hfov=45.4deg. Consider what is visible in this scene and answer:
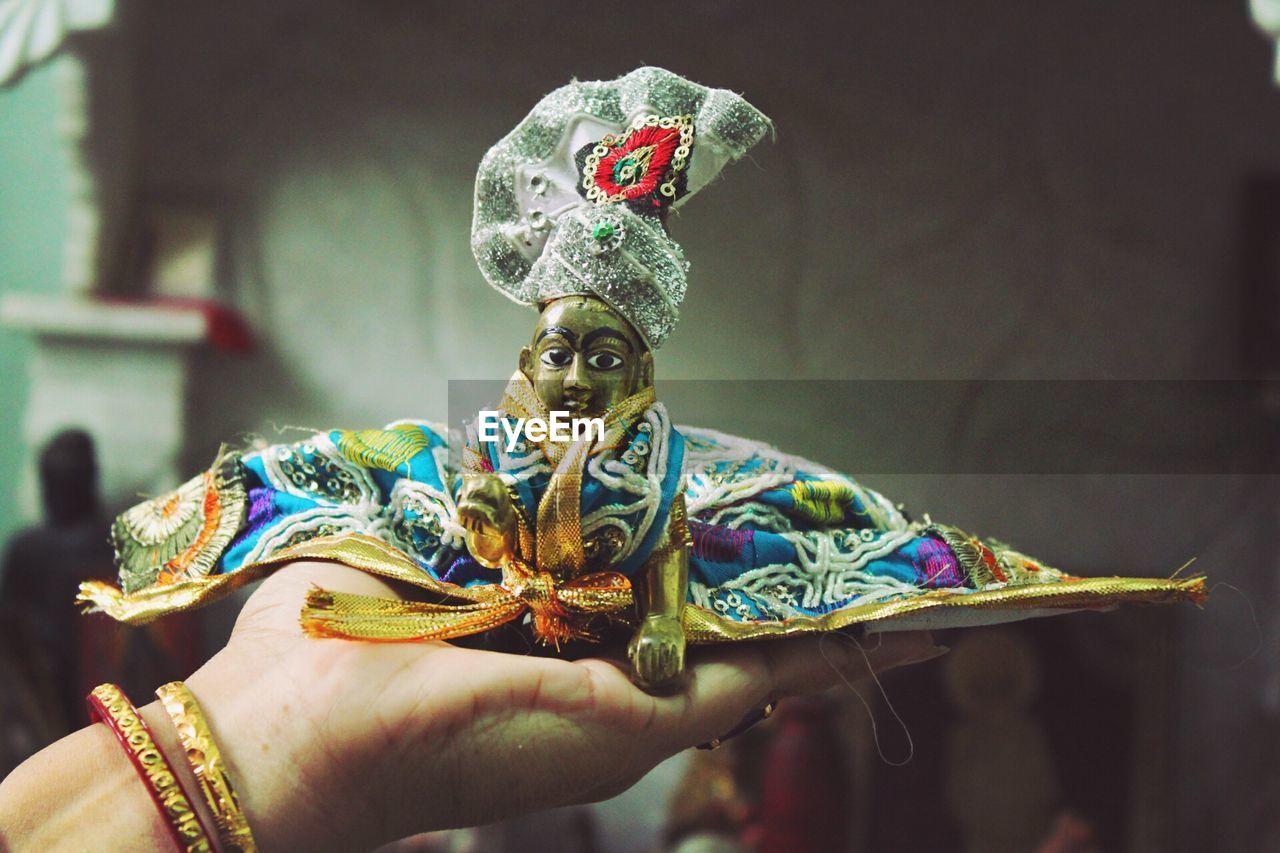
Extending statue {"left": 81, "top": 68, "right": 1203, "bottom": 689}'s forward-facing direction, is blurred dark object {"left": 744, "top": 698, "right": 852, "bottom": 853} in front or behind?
behind

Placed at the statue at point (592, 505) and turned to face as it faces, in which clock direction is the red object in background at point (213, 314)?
The red object in background is roughly at 5 o'clock from the statue.

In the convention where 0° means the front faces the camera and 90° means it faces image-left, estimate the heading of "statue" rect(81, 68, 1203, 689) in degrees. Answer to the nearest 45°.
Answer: approximately 0°

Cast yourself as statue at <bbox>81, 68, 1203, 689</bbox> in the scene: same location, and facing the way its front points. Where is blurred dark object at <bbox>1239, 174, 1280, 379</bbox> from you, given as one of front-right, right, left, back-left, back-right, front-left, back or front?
back-left

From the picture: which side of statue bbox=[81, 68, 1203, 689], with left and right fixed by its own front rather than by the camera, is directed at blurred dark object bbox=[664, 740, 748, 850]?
back

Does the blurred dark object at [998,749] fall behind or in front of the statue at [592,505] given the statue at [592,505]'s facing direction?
behind
